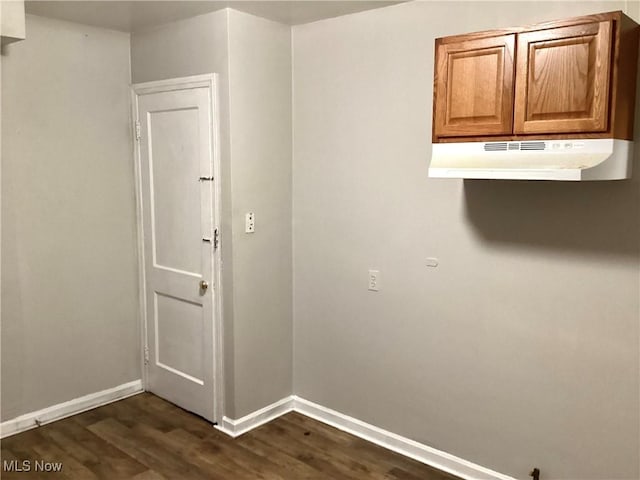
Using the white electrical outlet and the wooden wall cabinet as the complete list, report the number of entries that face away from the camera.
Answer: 0

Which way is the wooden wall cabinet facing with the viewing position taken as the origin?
facing the viewer and to the left of the viewer
